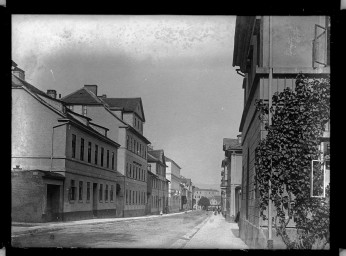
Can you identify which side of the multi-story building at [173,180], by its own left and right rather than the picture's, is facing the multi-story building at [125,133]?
right

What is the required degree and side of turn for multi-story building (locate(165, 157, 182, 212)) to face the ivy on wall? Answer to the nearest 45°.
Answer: approximately 90° to its right

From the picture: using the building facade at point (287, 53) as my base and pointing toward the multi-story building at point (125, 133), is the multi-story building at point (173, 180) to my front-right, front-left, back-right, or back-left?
front-right

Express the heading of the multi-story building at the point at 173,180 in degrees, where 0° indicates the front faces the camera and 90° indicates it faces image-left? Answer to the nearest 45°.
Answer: approximately 270°

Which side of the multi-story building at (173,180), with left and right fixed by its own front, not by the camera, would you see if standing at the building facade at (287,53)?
right

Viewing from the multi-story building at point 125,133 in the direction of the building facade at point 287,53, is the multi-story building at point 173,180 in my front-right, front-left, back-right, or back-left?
back-left
